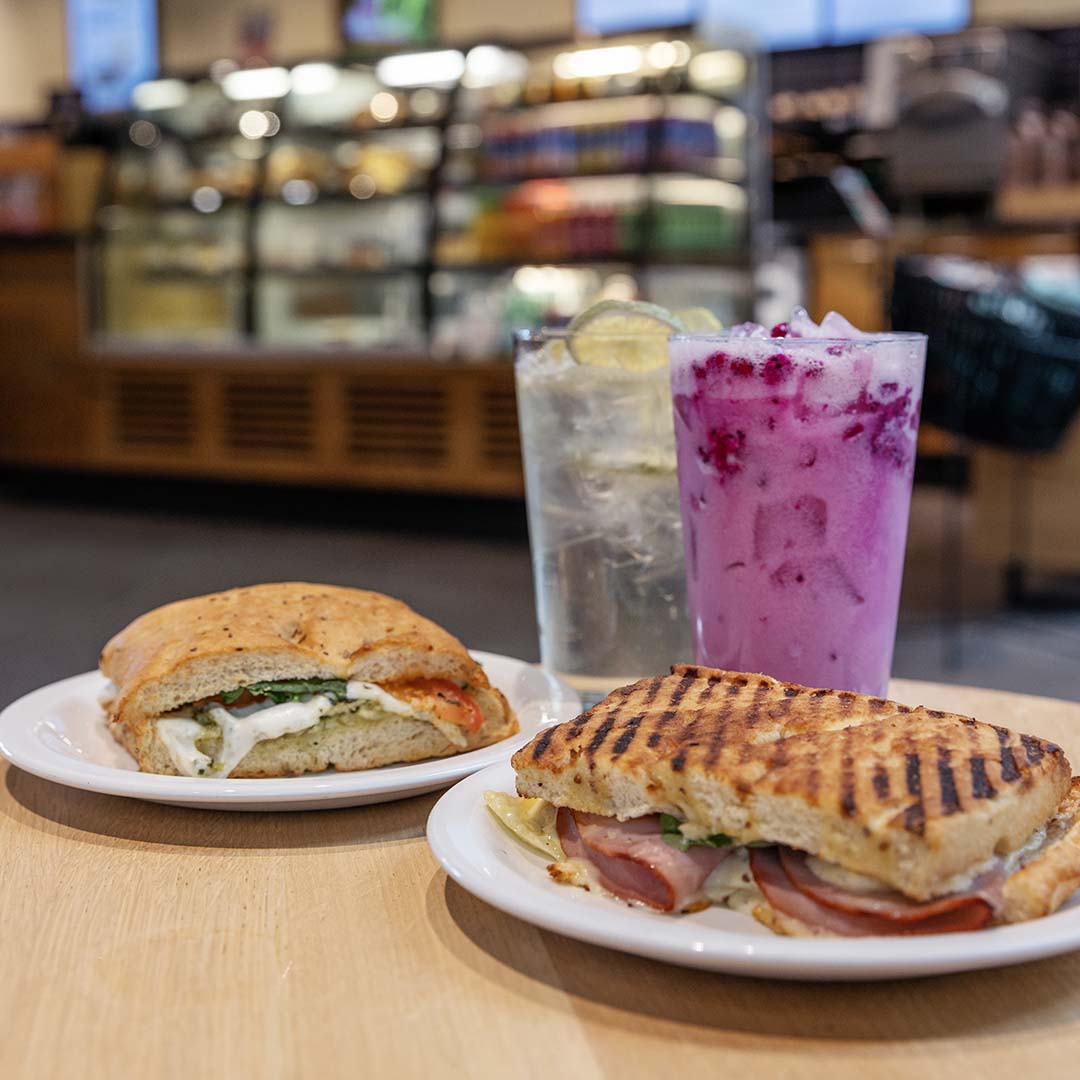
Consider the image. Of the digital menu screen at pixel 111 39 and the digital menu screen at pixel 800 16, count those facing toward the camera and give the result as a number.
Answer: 2

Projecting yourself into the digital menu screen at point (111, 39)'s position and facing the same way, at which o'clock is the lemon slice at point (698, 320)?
The lemon slice is roughly at 12 o'clock from the digital menu screen.

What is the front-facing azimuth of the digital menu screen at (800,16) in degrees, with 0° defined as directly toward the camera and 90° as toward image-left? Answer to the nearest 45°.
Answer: approximately 0°

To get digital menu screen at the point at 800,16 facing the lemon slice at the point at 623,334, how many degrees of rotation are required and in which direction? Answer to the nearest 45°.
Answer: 0° — it already faces it

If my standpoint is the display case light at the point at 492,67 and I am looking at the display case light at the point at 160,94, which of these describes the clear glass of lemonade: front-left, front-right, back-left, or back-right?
back-left
